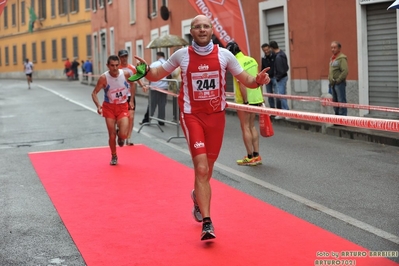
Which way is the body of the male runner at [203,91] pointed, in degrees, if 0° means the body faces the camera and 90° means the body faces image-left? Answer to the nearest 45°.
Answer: approximately 0°

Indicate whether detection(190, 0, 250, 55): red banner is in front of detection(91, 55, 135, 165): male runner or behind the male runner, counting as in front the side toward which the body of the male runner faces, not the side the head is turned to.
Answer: behind

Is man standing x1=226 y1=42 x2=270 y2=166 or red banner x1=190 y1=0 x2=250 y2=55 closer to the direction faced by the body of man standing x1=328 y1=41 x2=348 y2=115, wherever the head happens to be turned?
the man standing
